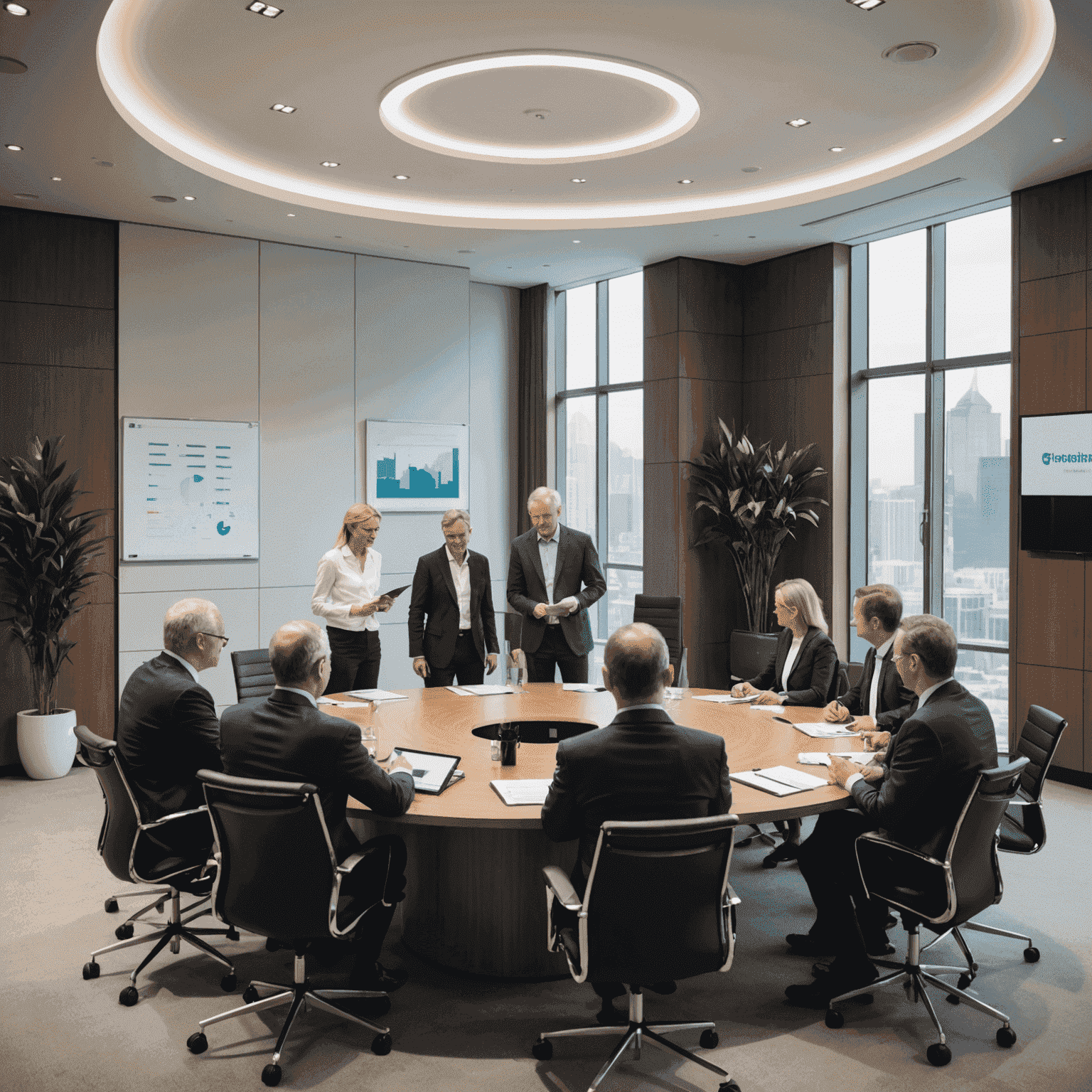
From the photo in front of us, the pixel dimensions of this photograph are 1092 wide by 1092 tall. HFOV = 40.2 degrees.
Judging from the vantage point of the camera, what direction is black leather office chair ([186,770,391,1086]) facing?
facing away from the viewer and to the right of the viewer

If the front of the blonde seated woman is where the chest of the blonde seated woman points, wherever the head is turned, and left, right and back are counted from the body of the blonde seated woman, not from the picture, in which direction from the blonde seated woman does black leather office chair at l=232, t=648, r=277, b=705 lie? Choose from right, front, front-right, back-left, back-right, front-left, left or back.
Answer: front-right

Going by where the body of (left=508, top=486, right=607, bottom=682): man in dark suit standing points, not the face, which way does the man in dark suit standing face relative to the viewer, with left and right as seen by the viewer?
facing the viewer

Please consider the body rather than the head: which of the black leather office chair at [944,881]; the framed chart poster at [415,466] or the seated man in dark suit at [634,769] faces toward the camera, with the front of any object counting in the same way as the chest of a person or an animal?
the framed chart poster

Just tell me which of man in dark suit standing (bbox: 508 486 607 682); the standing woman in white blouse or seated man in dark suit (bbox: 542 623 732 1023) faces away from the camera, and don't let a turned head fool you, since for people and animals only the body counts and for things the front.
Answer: the seated man in dark suit

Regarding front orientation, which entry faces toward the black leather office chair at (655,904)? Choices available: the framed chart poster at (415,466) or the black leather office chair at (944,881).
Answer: the framed chart poster

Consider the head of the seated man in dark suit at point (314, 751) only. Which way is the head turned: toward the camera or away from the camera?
away from the camera

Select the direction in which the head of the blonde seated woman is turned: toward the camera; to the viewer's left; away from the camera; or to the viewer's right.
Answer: to the viewer's left

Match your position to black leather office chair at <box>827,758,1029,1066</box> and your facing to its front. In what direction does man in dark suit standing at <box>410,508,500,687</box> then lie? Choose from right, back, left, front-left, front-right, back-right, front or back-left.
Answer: front

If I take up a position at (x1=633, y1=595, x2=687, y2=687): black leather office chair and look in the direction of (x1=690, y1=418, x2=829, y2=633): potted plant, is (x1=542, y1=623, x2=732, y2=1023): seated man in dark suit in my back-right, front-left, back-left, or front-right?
back-right

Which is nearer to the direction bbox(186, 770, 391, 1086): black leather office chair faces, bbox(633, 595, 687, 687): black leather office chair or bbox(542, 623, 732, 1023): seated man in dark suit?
the black leather office chair

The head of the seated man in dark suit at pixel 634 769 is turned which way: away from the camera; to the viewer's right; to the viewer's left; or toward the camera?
away from the camera

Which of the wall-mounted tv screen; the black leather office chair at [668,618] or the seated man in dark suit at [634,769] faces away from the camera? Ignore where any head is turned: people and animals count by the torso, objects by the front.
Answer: the seated man in dark suit

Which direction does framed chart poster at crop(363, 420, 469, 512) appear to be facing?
toward the camera
